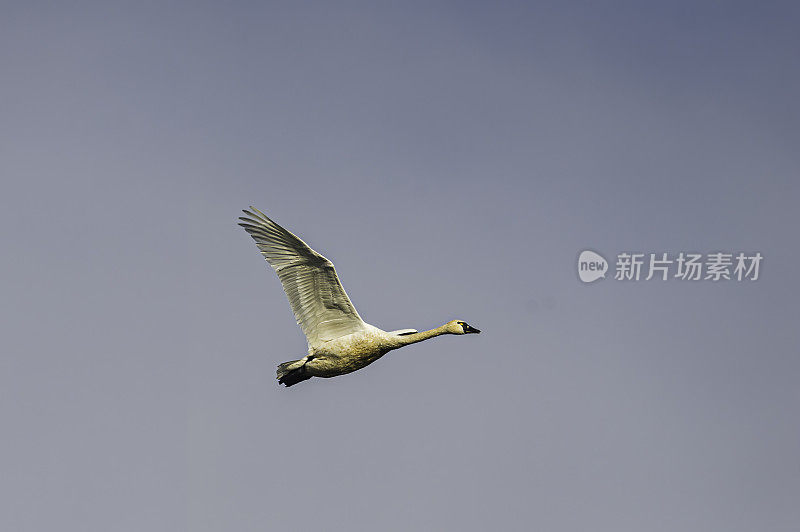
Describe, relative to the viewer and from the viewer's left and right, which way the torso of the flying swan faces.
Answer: facing to the right of the viewer
